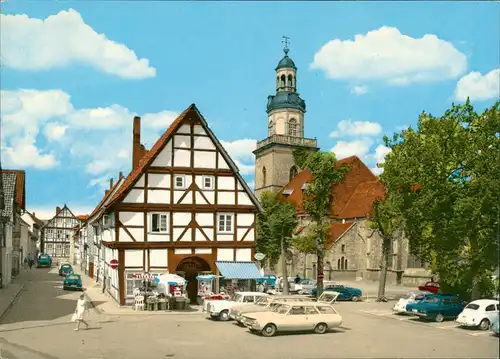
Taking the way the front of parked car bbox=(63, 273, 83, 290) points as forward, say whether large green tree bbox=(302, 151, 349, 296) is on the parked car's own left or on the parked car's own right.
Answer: on the parked car's own left

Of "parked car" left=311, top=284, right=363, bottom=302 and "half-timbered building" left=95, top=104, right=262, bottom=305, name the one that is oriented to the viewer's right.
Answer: the parked car

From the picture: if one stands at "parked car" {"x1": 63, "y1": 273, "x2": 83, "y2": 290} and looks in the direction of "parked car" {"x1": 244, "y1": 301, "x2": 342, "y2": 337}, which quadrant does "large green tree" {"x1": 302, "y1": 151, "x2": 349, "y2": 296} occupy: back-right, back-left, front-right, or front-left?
front-left

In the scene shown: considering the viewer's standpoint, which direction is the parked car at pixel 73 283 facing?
facing the viewer

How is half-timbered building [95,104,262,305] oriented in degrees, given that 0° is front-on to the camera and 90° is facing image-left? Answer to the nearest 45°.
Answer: approximately 0°

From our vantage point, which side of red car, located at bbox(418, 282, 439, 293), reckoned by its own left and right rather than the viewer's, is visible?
left

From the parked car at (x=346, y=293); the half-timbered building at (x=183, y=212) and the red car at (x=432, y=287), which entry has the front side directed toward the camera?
the half-timbered building

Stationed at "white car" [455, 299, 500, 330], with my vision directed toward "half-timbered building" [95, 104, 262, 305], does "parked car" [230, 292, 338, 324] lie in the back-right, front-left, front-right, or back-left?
front-left
